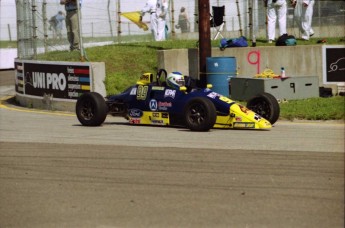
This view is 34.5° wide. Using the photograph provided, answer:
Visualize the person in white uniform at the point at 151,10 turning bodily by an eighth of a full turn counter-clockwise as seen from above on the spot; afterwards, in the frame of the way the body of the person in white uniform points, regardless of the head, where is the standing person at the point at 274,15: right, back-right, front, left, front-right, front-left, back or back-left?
left

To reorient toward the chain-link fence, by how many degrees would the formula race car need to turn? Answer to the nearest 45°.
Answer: approximately 135° to its left

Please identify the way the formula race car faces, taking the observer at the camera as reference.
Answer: facing the viewer and to the right of the viewer

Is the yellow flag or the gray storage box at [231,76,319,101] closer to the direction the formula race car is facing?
the gray storage box
